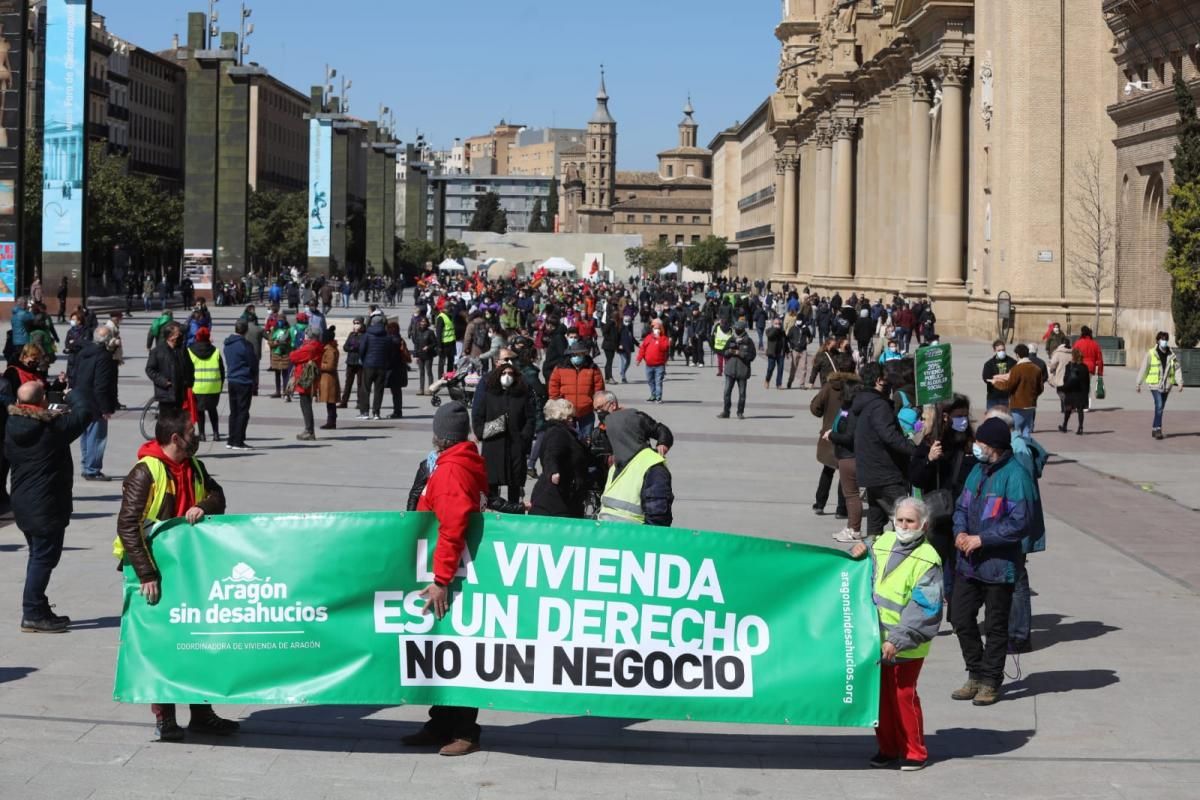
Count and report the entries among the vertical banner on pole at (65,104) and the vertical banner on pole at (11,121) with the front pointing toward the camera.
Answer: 2

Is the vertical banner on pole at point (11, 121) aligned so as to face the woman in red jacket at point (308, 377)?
yes

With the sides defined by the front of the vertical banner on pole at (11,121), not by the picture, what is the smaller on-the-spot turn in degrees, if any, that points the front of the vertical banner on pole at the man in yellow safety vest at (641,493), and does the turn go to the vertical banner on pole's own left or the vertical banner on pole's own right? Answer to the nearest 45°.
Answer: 0° — it already faces them

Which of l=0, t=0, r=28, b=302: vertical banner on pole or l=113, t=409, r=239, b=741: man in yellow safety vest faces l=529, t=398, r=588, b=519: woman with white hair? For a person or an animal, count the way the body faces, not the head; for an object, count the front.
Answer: the vertical banner on pole

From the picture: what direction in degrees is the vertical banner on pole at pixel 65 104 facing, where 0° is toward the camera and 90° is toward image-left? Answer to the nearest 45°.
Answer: approximately 0°

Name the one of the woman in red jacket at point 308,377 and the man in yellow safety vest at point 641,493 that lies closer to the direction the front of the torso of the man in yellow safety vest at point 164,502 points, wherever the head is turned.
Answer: the man in yellow safety vest

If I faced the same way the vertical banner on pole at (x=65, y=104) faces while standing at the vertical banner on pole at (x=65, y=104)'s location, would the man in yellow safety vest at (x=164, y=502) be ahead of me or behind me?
ahead

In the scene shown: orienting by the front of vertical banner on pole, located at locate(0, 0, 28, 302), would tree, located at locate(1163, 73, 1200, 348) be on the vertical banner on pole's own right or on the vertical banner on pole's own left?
on the vertical banner on pole's own left

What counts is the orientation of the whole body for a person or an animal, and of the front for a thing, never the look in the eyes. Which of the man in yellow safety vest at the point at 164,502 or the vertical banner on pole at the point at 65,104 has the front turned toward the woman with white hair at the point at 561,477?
the vertical banner on pole

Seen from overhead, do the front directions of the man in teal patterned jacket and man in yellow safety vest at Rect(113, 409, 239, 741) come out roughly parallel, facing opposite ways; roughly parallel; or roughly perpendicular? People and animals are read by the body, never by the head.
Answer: roughly perpendicular

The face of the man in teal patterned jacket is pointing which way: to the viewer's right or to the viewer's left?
to the viewer's left
